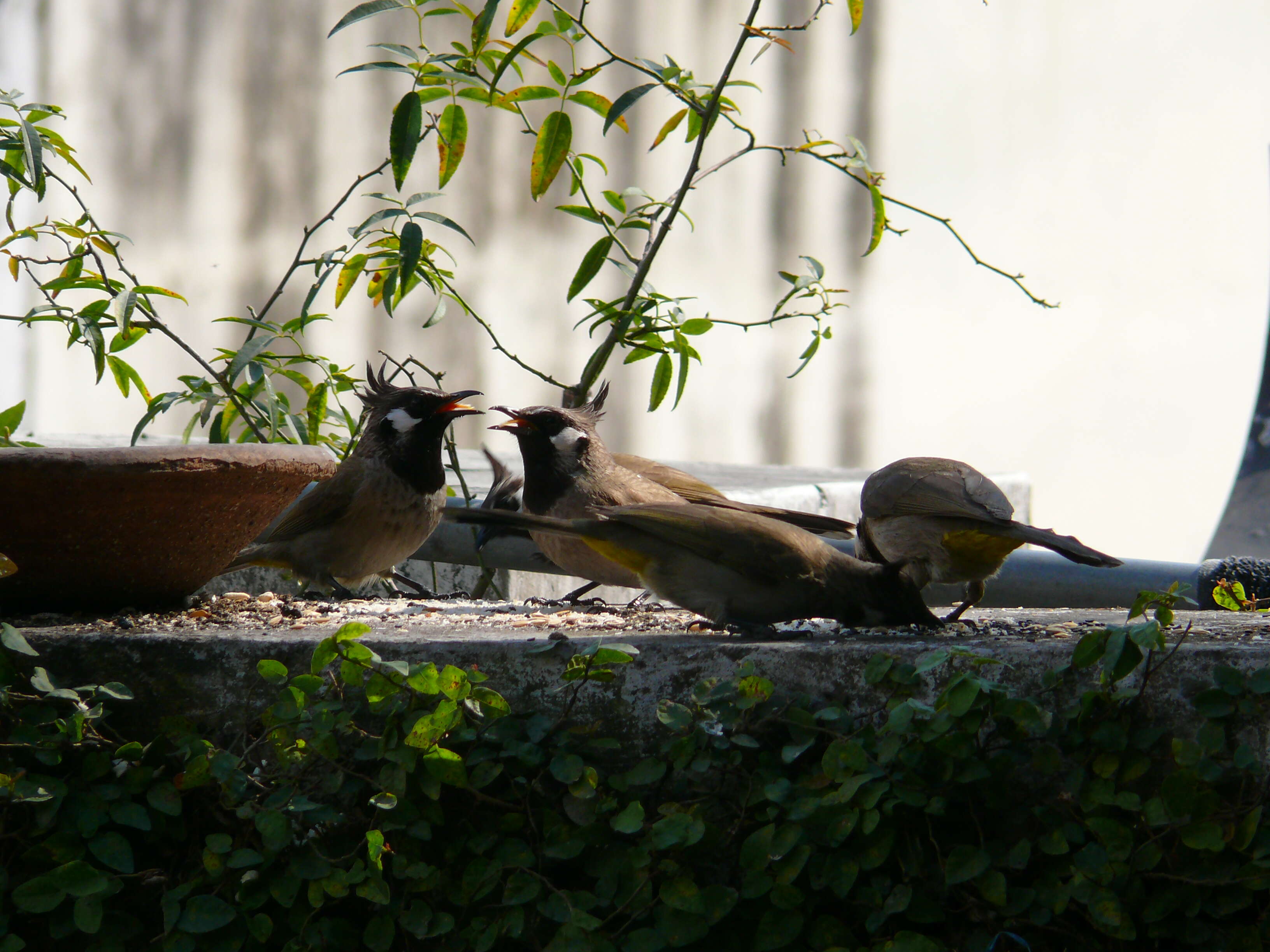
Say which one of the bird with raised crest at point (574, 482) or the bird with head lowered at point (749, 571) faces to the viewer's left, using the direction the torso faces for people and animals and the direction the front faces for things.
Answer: the bird with raised crest

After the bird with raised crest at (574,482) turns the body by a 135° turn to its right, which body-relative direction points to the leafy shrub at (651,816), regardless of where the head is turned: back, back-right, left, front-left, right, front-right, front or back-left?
back-right

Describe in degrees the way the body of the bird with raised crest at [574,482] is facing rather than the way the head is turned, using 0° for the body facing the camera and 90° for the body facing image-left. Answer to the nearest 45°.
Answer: approximately 90°

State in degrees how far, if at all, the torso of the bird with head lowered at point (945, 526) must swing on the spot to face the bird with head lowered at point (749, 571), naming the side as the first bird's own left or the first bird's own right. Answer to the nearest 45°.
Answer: approximately 45° to the first bird's own left

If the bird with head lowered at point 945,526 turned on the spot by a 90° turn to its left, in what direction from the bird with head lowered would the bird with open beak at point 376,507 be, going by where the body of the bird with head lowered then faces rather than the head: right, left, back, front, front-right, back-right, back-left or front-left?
right

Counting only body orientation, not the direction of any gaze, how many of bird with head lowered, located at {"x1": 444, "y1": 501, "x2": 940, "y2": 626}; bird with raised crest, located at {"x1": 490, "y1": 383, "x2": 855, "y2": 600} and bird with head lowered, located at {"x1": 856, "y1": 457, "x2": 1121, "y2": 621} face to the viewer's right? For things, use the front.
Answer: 1

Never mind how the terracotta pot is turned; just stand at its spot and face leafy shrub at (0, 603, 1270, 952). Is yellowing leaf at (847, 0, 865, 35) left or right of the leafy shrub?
left

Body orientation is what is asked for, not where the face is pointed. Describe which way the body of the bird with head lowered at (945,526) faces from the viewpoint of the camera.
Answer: to the viewer's left

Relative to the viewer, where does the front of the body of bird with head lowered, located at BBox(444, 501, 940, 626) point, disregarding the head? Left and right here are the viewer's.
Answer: facing to the right of the viewer

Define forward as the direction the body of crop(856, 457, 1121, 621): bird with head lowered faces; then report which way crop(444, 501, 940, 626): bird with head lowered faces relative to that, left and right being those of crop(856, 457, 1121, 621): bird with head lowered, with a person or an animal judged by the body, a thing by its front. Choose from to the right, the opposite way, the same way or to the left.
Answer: the opposite way
